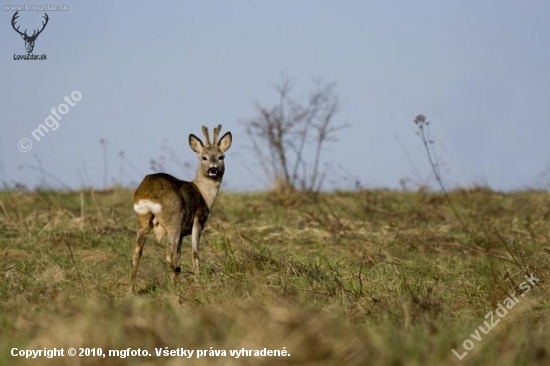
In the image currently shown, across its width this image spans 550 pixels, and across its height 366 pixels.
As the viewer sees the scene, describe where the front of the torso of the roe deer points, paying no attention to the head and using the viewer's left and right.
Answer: facing away from the viewer and to the right of the viewer
